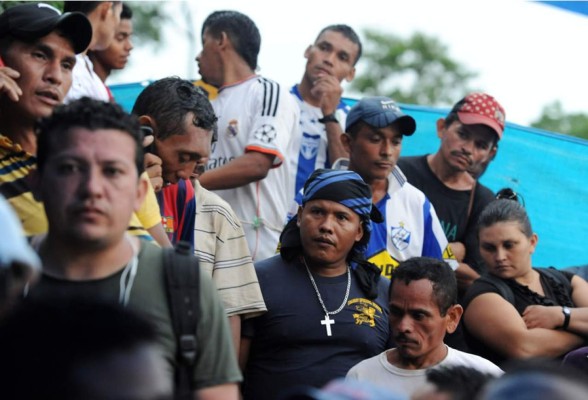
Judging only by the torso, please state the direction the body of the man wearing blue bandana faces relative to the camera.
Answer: toward the camera

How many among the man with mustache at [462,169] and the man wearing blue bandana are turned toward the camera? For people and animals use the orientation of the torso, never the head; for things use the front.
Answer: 2

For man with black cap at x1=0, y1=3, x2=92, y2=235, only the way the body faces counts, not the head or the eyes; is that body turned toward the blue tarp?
no

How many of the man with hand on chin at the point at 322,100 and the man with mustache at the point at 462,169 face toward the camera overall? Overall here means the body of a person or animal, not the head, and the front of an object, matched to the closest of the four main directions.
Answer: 2

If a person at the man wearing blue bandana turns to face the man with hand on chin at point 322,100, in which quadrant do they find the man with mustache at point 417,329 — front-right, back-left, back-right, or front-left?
back-right

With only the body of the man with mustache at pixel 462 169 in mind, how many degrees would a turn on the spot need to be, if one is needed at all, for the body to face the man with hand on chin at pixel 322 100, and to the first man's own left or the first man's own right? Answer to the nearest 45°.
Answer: approximately 90° to the first man's own right

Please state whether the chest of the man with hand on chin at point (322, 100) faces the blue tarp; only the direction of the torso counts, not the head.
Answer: no

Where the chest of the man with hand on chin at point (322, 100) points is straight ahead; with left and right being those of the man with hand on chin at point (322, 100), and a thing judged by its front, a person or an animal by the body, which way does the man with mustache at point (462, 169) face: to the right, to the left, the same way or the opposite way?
the same way

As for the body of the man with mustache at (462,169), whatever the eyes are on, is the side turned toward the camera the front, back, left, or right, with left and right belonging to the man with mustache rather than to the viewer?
front

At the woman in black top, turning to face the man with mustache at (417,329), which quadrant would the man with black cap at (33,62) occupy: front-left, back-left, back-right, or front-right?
front-right

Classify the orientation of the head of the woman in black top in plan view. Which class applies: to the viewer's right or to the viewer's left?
to the viewer's left

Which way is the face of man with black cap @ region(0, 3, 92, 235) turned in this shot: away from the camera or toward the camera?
toward the camera

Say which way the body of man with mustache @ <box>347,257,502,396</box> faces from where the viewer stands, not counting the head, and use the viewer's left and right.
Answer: facing the viewer and to the left of the viewer

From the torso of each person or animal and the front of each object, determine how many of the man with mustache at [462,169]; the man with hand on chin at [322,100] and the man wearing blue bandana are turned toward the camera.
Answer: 3

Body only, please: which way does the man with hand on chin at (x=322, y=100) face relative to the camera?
toward the camera
